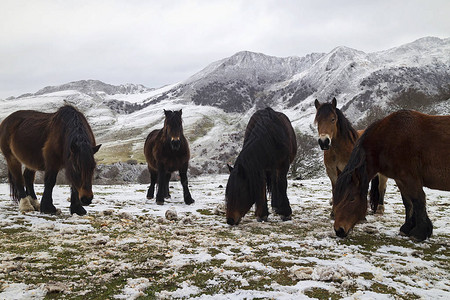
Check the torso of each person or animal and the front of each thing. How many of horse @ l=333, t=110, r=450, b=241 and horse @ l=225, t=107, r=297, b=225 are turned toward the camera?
1

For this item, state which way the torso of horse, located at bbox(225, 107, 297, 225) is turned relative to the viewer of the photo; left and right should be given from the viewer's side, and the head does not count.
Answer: facing the viewer

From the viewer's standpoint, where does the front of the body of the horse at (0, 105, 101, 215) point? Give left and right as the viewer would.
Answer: facing the viewer and to the right of the viewer

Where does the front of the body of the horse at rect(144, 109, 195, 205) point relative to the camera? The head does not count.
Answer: toward the camera

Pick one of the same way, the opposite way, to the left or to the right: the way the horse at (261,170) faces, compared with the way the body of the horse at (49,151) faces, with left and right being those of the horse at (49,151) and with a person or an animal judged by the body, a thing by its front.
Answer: to the right

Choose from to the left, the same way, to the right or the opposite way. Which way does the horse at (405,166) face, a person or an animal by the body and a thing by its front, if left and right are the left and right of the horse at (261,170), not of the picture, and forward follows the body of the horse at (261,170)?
to the right

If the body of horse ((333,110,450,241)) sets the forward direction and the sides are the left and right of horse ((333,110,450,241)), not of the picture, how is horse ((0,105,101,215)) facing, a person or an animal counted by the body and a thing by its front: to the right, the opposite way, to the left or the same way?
the opposite way

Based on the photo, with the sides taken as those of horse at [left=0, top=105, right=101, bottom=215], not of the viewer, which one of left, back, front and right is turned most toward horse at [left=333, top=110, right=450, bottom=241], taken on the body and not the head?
front

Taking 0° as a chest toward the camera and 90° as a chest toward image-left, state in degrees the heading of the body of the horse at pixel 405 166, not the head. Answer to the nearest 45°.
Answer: approximately 90°

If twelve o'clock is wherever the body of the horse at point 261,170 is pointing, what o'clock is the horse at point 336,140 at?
the horse at point 336,140 is roughly at 8 o'clock from the horse at point 261,170.

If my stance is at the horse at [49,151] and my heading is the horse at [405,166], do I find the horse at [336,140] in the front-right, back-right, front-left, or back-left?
front-left
